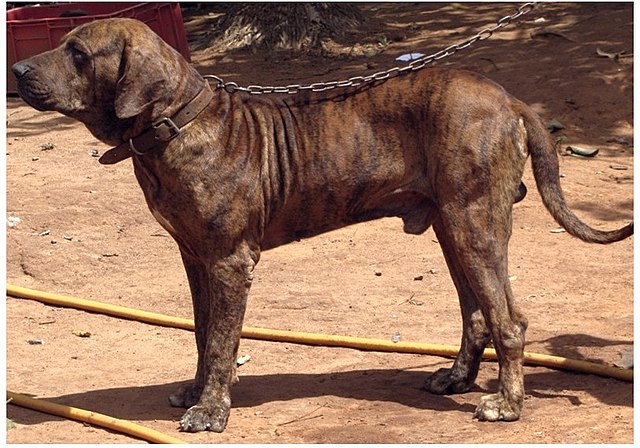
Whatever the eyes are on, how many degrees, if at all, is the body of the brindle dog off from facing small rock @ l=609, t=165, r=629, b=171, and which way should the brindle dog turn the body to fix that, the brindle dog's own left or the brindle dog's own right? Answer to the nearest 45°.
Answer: approximately 135° to the brindle dog's own right

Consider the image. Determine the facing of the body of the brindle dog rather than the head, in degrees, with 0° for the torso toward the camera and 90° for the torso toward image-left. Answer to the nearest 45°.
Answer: approximately 90°

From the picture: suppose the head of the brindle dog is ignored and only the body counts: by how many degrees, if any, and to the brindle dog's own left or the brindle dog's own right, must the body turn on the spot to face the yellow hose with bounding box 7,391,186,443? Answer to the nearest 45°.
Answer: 0° — it already faces it

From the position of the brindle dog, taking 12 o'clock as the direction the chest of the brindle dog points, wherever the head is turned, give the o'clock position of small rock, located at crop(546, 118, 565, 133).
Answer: The small rock is roughly at 4 o'clock from the brindle dog.

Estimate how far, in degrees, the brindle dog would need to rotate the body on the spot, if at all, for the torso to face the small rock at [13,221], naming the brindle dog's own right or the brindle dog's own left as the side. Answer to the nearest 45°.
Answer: approximately 45° to the brindle dog's own right
